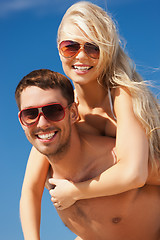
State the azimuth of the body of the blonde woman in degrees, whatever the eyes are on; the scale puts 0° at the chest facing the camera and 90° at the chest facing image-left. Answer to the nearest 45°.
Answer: approximately 45°

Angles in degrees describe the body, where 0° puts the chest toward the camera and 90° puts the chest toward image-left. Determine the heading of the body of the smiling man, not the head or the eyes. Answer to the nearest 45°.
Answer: approximately 45°
